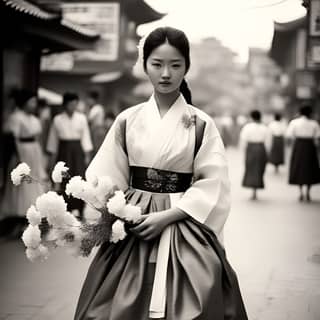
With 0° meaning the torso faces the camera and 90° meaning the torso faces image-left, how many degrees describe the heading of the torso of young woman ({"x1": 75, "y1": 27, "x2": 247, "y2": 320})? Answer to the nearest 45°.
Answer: approximately 0°

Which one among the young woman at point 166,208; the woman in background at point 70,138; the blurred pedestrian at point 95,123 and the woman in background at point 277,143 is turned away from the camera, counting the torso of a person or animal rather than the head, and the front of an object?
the woman in background at point 277,143

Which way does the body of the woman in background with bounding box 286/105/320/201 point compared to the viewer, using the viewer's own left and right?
facing away from the viewer

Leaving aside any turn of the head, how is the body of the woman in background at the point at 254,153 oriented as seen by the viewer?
away from the camera

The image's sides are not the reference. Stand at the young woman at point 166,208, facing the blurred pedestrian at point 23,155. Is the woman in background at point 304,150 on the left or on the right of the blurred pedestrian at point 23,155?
right
